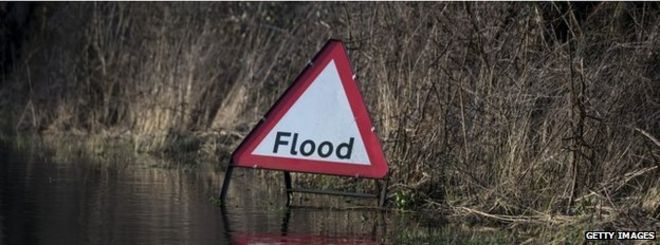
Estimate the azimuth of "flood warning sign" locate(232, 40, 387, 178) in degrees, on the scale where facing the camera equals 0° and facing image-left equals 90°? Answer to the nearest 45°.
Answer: approximately 0°
